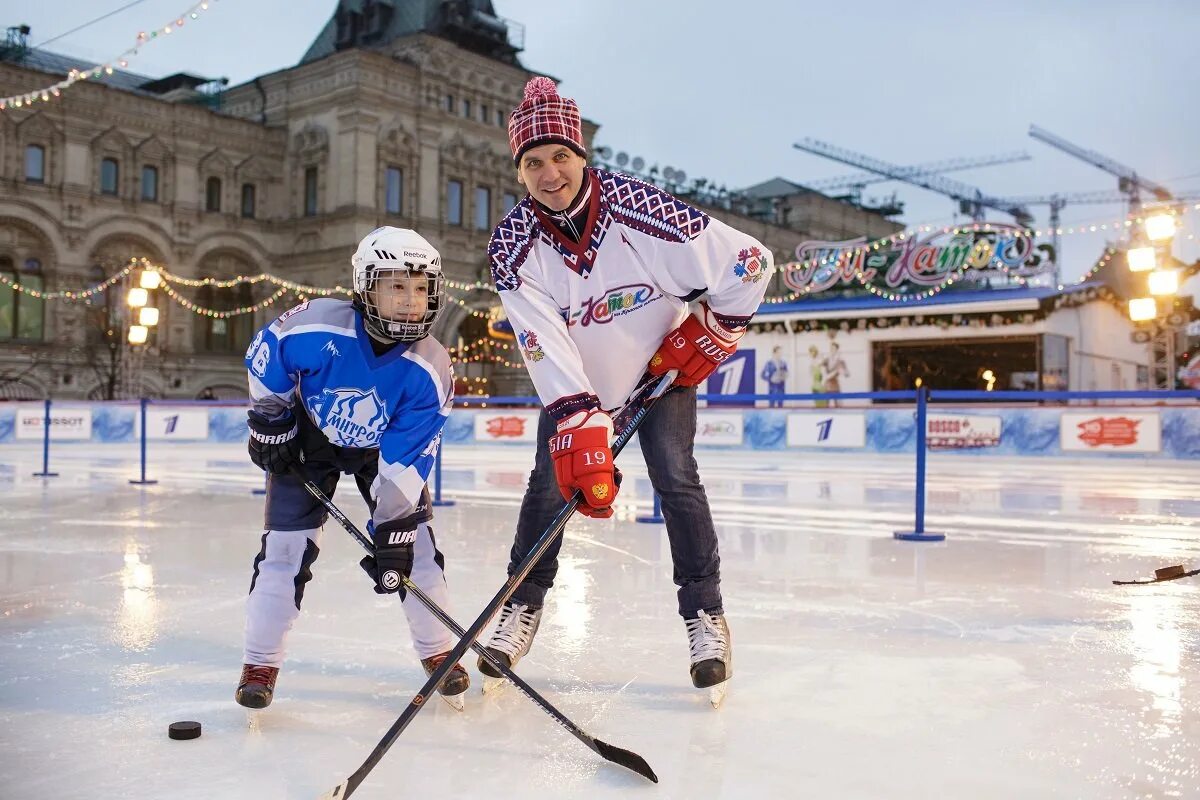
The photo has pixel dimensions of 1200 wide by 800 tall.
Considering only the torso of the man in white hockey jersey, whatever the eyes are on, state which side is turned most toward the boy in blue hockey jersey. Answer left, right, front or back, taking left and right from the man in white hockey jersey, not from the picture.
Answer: right

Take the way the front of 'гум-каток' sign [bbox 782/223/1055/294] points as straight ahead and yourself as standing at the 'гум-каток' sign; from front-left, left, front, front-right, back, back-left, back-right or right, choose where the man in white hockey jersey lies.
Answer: front

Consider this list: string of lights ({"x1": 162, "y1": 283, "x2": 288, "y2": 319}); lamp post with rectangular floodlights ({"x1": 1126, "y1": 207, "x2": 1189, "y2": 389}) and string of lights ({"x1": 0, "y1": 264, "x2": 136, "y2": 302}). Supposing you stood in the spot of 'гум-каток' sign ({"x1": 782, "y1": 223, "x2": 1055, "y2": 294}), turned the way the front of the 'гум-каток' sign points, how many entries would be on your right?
2

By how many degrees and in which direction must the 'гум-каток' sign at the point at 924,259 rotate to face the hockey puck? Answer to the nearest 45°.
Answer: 0° — it already faces it

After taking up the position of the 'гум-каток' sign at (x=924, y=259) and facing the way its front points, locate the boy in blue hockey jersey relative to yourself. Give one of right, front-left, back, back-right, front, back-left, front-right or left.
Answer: front

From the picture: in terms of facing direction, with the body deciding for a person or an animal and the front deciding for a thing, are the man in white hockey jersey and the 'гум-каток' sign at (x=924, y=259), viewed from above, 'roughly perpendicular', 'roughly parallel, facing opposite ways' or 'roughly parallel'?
roughly parallel

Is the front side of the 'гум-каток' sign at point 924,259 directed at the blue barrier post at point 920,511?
yes

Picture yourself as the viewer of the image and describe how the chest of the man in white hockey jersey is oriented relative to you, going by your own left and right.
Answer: facing the viewer

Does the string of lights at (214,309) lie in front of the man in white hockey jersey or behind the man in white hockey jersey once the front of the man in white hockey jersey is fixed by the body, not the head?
behind

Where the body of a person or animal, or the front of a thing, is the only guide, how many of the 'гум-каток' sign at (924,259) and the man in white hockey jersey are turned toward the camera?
2

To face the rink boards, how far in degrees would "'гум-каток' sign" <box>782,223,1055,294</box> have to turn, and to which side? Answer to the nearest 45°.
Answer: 0° — it already faces it

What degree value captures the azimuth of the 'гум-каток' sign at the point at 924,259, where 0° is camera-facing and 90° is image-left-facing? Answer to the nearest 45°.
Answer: approximately 0°

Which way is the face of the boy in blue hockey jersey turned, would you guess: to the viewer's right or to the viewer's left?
to the viewer's right

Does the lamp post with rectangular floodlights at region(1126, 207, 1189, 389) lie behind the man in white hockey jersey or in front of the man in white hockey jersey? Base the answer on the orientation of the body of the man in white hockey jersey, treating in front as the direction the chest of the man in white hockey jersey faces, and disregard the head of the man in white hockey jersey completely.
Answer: behind

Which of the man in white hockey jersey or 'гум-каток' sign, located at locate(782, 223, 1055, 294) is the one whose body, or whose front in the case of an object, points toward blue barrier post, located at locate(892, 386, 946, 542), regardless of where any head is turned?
the 'гум-каток' sign
